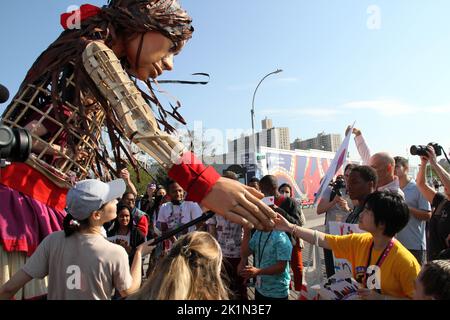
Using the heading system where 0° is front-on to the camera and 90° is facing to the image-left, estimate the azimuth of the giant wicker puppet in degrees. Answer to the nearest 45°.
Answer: approximately 270°

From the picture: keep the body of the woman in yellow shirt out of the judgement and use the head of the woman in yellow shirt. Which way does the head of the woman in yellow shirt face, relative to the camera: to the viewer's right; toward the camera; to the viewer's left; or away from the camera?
to the viewer's left

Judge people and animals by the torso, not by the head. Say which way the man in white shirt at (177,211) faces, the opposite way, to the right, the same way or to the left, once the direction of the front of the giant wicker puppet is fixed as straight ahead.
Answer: to the right

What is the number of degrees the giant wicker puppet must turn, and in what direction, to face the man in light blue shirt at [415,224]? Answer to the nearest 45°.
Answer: approximately 45° to its left

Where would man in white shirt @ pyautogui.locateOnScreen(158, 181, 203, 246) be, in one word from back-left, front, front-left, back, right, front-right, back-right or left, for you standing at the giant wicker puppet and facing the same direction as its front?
left

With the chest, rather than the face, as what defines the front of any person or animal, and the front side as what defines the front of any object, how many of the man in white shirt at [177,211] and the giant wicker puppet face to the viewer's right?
1

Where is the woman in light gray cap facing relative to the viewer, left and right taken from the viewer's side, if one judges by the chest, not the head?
facing away from the viewer and to the right of the viewer

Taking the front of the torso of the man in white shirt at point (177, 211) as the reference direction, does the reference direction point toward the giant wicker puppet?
yes

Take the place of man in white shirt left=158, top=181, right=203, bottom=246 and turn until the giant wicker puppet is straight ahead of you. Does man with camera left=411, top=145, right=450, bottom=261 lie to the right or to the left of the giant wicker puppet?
left
